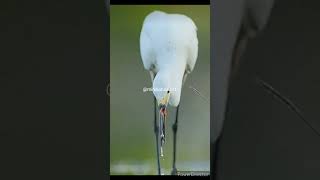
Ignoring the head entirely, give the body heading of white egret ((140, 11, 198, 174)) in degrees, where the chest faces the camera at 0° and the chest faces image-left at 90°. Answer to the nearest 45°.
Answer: approximately 0°
